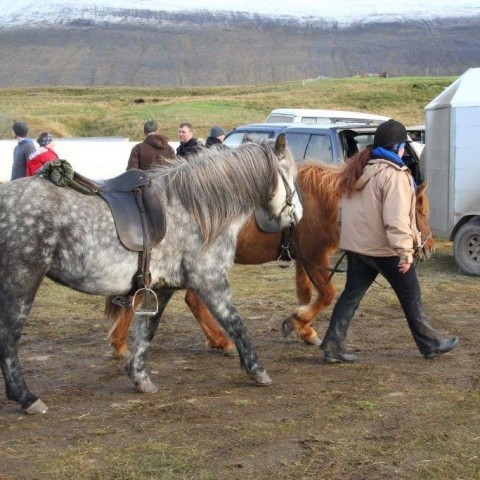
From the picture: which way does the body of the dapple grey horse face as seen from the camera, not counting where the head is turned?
to the viewer's right

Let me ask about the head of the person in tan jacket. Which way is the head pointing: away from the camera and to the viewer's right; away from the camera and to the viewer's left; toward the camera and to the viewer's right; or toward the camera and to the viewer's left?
away from the camera and to the viewer's right

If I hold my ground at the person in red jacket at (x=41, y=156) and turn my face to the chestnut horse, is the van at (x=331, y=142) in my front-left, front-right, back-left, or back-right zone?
front-left

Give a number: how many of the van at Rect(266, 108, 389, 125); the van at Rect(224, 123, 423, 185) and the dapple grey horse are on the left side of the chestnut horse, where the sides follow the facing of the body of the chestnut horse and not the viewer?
2

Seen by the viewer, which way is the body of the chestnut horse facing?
to the viewer's right

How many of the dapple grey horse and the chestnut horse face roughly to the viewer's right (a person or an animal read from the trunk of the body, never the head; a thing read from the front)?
2

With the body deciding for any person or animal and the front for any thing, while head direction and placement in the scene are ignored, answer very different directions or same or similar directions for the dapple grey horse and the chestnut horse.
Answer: same or similar directions
